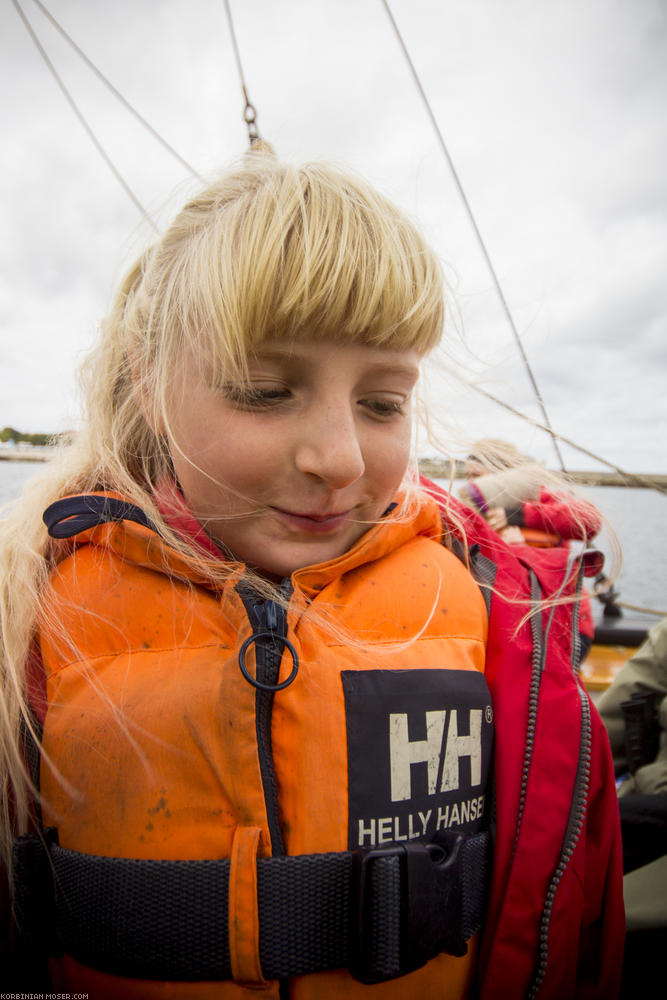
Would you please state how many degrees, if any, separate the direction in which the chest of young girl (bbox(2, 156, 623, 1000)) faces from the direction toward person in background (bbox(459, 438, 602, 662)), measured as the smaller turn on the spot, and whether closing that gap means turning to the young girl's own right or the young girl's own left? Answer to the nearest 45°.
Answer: approximately 135° to the young girl's own left

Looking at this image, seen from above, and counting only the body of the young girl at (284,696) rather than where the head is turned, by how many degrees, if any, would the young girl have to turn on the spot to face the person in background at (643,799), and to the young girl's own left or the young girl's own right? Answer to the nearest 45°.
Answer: approximately 135° to the young girl's own left

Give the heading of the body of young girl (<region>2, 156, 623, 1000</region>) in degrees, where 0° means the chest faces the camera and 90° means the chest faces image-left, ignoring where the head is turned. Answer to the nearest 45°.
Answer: approximately 0°
